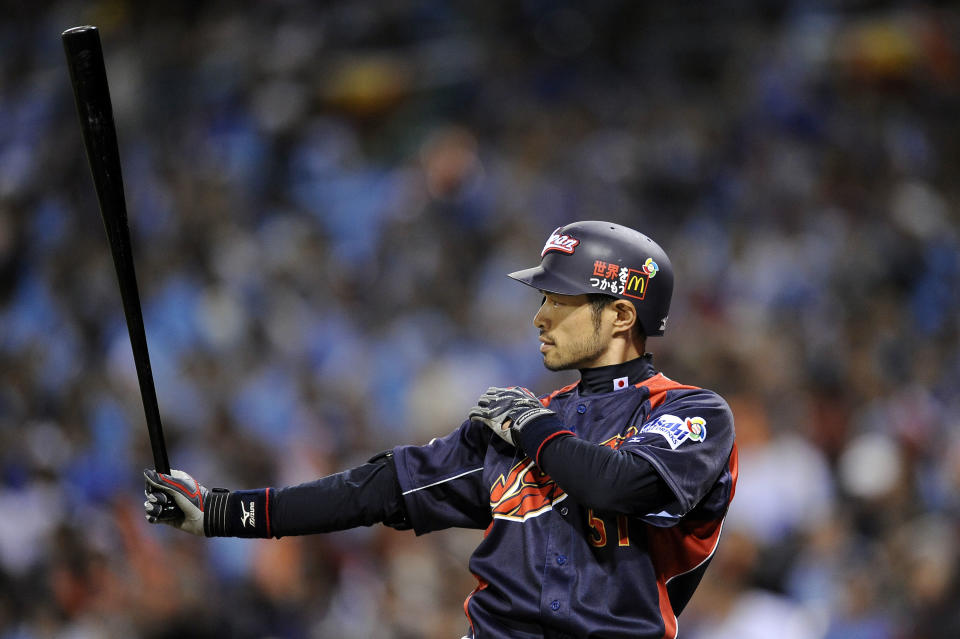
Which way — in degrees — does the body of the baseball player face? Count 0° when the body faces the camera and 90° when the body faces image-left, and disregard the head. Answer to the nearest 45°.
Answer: approximately 45°

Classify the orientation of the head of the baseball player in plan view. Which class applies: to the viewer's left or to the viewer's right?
to the viewer's left
